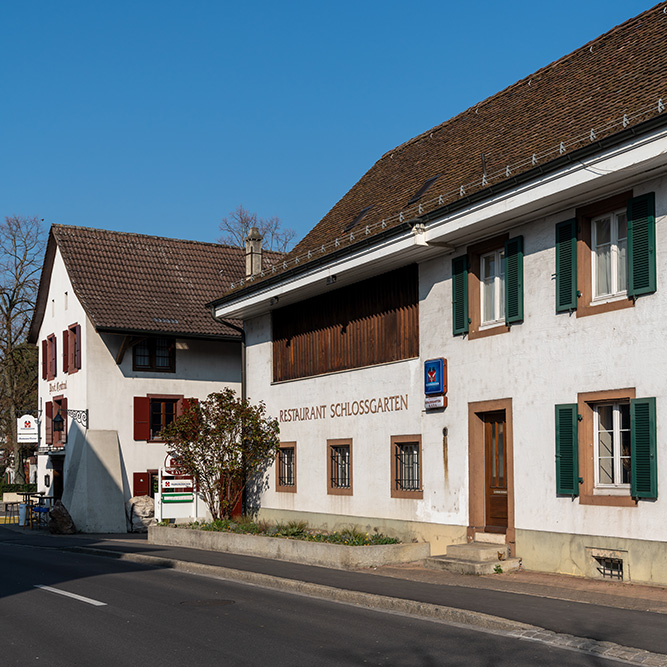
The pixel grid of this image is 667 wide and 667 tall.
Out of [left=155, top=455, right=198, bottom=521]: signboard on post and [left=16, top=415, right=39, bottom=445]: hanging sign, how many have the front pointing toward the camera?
2

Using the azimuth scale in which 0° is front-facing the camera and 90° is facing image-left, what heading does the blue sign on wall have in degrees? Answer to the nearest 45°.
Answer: approximately 45°

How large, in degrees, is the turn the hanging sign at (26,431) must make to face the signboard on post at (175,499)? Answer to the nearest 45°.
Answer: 0° — it already faces it

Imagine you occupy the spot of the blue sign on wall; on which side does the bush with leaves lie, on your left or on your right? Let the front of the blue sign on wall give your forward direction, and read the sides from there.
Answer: on your right

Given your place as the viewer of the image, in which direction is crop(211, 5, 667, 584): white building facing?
facing the viewer and to the left of the viewer

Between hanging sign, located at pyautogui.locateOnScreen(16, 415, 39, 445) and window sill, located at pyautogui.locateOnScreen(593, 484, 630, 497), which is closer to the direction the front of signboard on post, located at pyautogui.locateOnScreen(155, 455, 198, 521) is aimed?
the window sill

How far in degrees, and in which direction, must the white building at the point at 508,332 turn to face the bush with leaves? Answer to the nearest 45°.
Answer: approximately 90° to its right

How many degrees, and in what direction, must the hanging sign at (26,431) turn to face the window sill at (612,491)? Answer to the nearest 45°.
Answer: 0° — it already faces it

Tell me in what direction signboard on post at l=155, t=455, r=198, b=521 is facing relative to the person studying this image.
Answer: facing the viewer

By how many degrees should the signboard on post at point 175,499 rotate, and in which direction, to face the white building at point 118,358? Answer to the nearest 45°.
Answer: approximately 180°

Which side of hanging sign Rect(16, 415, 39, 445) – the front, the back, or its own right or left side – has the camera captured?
front
